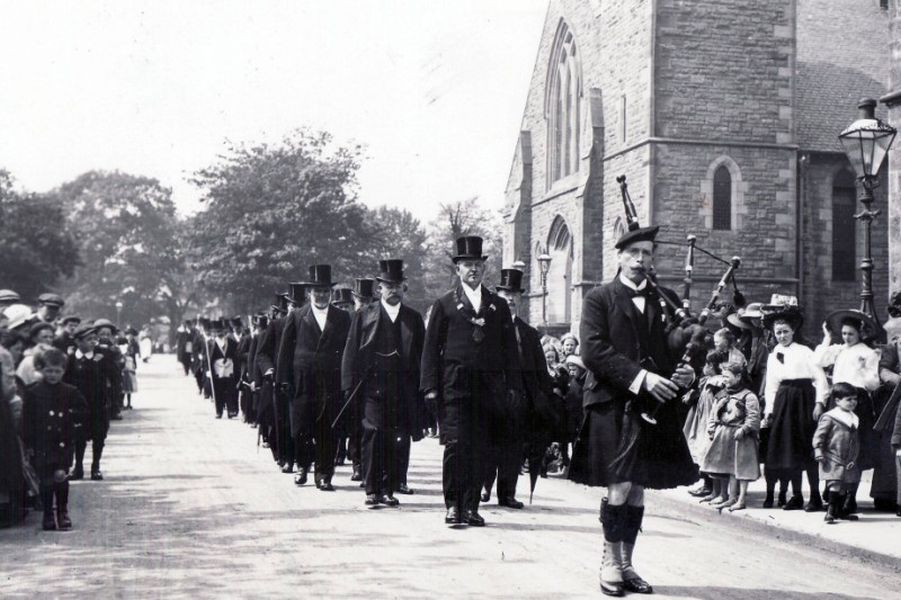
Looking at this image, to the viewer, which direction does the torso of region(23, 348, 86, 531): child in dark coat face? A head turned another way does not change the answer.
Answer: toward the camera

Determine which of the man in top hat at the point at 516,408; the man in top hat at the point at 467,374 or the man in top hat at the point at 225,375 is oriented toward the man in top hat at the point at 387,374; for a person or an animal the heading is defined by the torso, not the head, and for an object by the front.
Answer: the man in top hat at the point at 225,375

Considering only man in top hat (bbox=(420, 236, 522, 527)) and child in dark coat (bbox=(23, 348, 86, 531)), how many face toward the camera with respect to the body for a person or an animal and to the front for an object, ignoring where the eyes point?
2

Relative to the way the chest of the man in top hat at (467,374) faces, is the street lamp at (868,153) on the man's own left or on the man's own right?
on the man's own left

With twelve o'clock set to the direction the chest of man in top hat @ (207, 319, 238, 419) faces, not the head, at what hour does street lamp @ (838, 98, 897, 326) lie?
The street lamp is roughly at 11 o'clock from the man in top hat.

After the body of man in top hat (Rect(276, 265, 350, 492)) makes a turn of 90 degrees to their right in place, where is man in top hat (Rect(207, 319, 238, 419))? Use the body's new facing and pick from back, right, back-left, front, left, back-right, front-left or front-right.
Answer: right

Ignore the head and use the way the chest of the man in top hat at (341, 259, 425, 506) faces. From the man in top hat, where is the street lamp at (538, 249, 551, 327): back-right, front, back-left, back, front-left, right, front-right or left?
back

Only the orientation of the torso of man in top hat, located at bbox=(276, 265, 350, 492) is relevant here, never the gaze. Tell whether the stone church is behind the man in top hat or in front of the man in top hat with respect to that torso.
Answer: behind

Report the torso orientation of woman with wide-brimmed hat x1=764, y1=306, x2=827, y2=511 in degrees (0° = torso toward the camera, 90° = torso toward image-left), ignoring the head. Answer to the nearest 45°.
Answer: approximately 45°

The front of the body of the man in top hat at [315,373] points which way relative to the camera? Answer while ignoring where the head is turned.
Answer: toward the camera

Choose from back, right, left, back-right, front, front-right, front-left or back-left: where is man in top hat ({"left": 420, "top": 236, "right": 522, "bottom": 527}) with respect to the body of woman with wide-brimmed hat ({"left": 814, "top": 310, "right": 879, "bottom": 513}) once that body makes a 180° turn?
back

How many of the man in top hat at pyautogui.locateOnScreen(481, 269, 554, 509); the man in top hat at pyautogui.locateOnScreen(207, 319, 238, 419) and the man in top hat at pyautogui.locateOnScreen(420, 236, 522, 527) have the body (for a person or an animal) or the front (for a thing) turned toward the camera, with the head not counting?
3

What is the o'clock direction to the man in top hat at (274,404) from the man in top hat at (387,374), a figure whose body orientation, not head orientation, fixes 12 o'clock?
the man in top hat at (274,404) is roughly at 5 o'clock from the man in top hat at (387,374).
